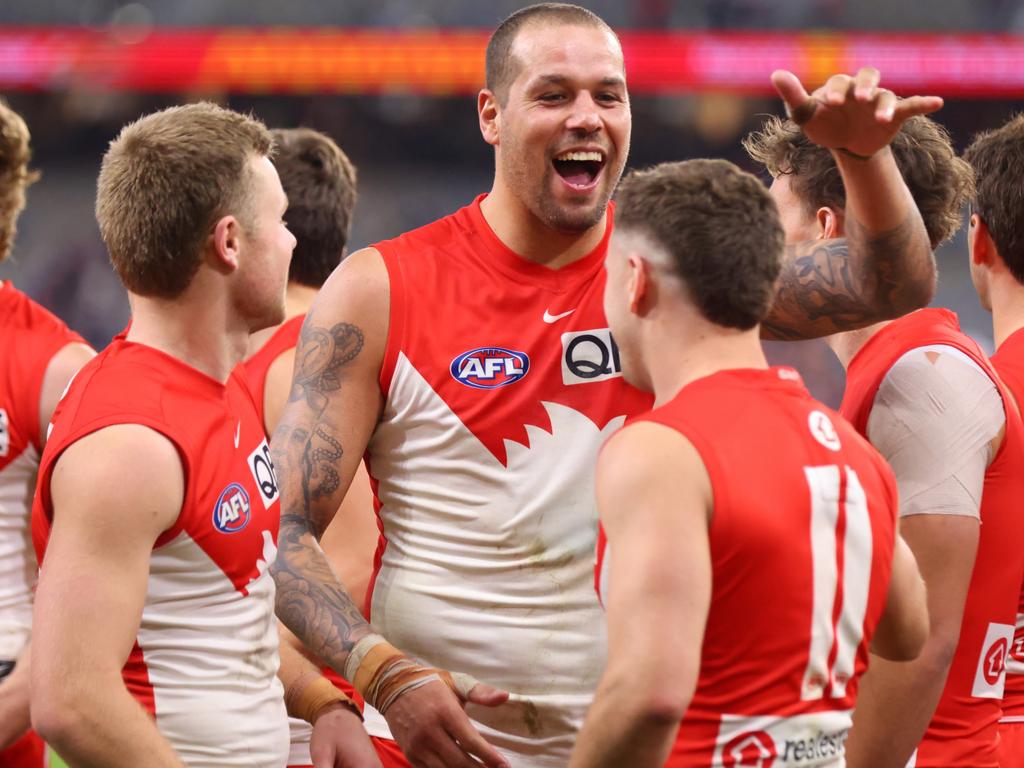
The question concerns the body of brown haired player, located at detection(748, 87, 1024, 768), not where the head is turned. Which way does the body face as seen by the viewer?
to the viewer's left

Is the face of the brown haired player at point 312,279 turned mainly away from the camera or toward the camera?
away from the camera

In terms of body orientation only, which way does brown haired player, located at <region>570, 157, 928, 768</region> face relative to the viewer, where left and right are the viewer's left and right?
facing away from the viewer and to the left of the viewer

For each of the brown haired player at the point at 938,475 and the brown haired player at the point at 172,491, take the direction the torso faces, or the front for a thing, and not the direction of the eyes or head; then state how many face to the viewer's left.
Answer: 1

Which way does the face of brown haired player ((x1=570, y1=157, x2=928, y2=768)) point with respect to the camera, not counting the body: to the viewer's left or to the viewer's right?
to the viewer's left

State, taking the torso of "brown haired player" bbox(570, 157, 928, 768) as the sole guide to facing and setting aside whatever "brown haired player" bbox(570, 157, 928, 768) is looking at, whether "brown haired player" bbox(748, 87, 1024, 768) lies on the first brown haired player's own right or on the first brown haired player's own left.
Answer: on the first brown haired player's own right

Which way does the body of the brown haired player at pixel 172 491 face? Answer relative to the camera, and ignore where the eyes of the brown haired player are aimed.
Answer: to the viewer's right

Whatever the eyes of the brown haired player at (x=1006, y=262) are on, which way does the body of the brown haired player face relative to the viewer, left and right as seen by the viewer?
facing away from the viewer and to the left of the viewer

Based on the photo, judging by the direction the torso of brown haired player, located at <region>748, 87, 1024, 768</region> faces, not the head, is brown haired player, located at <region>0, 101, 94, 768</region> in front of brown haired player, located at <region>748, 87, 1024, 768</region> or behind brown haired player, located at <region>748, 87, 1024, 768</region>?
in front

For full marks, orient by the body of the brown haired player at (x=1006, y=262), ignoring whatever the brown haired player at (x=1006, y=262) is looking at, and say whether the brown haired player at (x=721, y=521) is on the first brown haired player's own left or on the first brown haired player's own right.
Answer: on the first brown haired player's own left

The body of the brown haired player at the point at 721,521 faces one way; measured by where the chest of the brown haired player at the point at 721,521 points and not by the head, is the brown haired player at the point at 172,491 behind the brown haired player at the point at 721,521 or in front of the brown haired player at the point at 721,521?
in front
